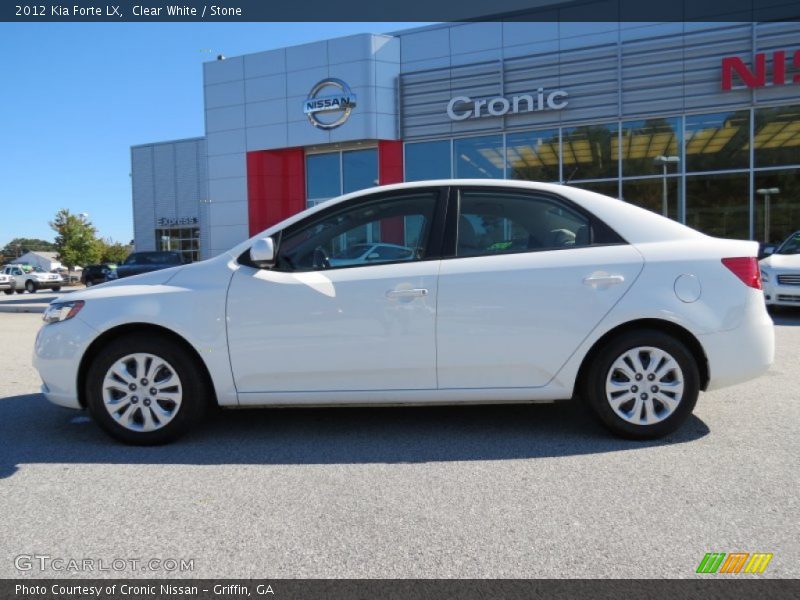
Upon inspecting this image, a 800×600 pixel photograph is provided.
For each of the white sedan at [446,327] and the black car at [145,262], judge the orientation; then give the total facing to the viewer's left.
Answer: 2

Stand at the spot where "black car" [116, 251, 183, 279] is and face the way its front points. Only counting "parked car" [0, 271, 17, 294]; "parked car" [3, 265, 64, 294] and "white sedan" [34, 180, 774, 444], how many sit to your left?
1

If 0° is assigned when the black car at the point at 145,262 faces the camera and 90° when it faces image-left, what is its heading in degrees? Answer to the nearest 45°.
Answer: approximately 90°

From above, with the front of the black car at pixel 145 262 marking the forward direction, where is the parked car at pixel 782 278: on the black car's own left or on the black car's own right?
on the black car's own left

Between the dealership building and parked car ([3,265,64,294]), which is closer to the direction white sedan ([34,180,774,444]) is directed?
the parked car

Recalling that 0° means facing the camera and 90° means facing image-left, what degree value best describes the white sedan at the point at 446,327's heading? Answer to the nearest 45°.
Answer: approximately 90°

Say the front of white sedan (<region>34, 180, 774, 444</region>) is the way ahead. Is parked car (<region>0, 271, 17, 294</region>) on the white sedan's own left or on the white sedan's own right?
on the white sedan's own right

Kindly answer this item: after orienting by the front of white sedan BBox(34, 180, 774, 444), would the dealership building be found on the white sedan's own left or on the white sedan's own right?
on the white sedan's own right
